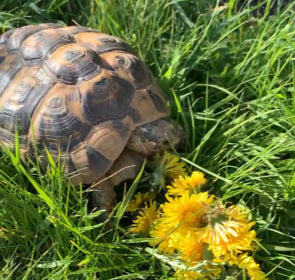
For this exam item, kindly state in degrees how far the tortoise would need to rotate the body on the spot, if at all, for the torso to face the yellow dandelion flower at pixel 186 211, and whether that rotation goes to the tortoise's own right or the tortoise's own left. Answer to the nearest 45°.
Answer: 0° — it already faces it

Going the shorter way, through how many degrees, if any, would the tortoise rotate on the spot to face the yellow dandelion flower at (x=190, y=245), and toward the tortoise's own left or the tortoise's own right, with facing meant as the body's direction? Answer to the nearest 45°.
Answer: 0° — it already faces it

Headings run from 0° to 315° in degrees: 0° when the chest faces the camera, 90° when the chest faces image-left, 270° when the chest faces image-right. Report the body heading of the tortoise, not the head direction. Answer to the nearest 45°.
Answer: approximately 315°

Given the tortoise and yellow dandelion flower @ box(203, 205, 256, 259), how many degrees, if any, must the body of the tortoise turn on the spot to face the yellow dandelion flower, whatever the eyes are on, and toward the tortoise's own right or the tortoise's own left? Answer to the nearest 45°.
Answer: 0° — it already faces it
